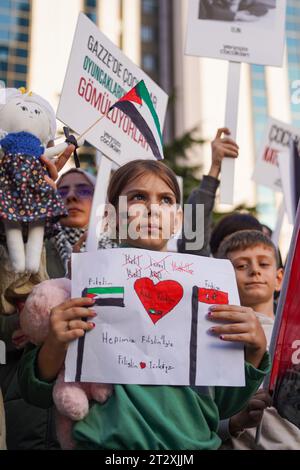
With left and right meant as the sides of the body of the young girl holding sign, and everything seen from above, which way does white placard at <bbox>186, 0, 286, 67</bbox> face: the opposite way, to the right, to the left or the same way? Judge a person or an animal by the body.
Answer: the same way

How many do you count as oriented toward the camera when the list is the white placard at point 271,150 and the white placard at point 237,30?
2

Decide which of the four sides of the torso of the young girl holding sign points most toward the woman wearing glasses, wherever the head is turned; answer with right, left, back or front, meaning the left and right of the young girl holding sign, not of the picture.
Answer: back

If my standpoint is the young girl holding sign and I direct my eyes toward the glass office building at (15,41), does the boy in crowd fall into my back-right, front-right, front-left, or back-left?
front-right

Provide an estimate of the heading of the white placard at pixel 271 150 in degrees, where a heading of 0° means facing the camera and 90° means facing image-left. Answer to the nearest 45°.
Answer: approximately 0°

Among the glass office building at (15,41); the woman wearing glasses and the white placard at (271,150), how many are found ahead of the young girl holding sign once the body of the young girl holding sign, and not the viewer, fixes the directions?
0

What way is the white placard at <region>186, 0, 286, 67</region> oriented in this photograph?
toward the camera

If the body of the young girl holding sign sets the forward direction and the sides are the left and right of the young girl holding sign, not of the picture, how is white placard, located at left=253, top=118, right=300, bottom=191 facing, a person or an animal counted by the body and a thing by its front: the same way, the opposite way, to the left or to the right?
the same way

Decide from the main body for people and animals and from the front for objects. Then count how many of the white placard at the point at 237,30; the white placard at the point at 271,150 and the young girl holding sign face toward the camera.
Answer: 3

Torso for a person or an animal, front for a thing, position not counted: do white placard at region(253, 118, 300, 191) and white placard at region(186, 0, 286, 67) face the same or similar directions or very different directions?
same or similar directions
